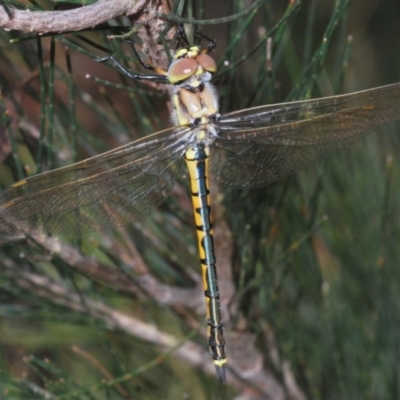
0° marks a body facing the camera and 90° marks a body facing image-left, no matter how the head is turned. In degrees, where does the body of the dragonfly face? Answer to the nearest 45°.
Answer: approximately 180°
